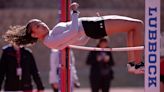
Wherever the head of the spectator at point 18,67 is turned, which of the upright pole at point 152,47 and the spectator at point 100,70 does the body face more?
the upright pole

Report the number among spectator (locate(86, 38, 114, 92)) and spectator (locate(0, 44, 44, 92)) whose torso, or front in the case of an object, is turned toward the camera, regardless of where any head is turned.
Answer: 2

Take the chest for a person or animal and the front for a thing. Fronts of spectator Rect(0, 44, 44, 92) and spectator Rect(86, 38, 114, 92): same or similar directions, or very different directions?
same or similar directions

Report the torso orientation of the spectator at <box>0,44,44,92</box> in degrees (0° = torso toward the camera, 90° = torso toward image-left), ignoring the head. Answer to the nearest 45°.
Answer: approximately 0°

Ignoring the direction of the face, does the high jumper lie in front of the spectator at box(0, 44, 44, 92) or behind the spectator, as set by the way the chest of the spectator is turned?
in front

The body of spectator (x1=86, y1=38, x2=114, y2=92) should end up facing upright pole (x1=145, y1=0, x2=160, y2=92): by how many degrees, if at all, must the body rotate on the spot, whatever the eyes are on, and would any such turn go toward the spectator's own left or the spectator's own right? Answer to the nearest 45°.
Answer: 0° — they already face it

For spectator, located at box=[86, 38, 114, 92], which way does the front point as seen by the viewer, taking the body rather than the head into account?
toward the camera

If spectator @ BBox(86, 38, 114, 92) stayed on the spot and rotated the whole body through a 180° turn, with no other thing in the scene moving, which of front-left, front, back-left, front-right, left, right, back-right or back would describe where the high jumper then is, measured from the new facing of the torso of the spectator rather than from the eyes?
back

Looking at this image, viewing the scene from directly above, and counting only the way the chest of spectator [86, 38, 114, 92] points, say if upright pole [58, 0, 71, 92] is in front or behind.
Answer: in front
